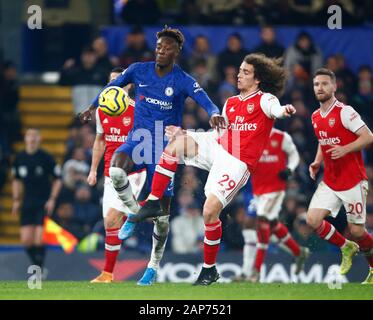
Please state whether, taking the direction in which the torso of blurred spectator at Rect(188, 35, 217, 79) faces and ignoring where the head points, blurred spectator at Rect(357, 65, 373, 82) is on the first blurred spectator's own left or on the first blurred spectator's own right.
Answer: on the first blurred spectator's own left

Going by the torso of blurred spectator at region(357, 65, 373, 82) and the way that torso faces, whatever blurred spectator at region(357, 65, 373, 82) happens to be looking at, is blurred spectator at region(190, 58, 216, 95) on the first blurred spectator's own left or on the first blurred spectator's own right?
on the first blurred spectator's own right
